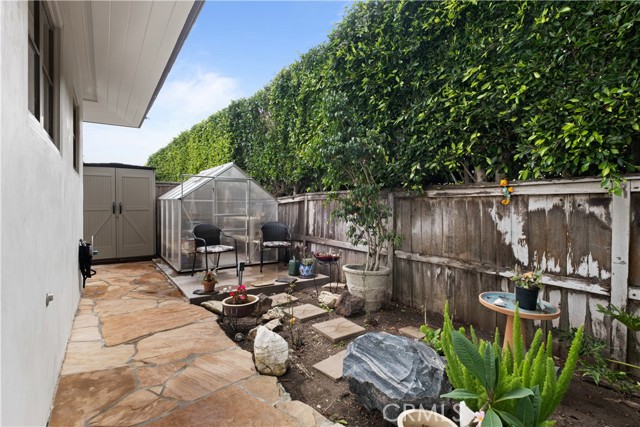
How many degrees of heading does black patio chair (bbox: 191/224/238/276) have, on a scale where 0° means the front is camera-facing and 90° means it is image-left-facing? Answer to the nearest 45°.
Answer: approximately 315°

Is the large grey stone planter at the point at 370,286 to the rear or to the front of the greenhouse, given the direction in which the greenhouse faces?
to the front

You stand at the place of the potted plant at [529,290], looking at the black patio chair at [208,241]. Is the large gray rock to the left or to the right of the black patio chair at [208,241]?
left

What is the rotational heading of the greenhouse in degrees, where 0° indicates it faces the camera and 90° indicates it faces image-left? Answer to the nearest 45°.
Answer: approximately 315°

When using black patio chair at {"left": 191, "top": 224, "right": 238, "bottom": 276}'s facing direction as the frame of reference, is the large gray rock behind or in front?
in front

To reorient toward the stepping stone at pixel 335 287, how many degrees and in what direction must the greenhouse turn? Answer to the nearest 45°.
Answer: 0° — it already faces it

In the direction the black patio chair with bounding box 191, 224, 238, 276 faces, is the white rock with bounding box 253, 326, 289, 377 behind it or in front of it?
in front

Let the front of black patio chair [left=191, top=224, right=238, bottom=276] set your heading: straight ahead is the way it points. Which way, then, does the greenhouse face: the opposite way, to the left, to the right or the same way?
the same way

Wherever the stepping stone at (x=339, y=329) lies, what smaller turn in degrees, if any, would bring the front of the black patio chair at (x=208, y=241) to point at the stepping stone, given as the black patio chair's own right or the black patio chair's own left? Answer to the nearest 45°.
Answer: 0° — it already faces it

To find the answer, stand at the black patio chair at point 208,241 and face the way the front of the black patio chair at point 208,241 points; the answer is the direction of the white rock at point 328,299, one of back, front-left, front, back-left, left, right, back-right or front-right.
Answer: front
